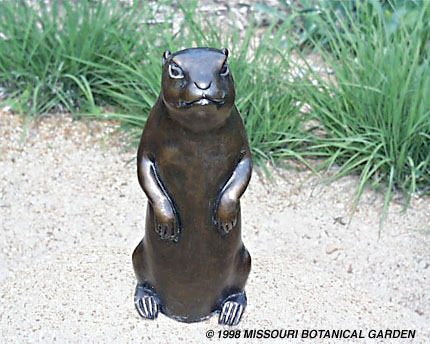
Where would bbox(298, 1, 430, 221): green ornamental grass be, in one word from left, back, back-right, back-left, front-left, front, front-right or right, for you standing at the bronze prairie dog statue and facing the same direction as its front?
back-left

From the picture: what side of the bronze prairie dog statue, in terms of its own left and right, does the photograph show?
front
